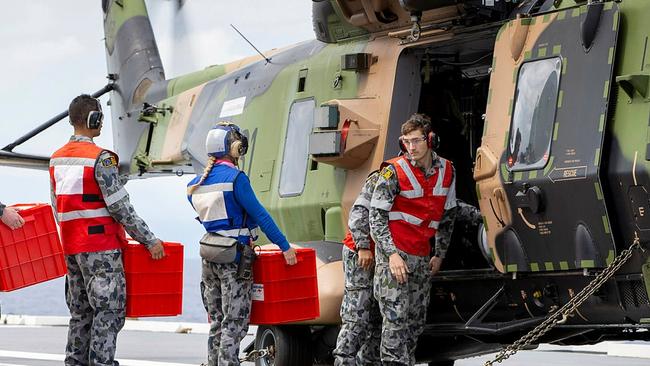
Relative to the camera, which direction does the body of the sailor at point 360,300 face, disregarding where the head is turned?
to the viewer's right

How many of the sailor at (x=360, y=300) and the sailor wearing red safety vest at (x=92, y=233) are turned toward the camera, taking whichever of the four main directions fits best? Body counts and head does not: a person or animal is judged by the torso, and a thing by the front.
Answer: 0

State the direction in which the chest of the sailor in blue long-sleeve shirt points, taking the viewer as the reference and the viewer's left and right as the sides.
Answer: facing away from the viewer and to the right of the viewer

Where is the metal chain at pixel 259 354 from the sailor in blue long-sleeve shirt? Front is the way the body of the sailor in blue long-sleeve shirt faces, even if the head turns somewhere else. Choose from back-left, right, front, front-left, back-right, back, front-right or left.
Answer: front-left

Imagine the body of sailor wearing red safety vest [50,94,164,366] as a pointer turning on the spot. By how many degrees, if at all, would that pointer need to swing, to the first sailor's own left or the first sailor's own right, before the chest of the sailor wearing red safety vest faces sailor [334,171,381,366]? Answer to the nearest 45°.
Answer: approximately 45° to the first sailor's own right

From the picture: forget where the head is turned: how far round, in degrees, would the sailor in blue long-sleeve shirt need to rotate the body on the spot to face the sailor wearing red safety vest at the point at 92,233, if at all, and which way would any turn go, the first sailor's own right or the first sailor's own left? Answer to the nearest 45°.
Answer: approximately 135° to the first sailor's own left

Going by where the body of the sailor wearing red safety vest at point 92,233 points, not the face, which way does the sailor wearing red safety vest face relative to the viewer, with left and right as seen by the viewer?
facing away from the viewer and to the right of the viewer
